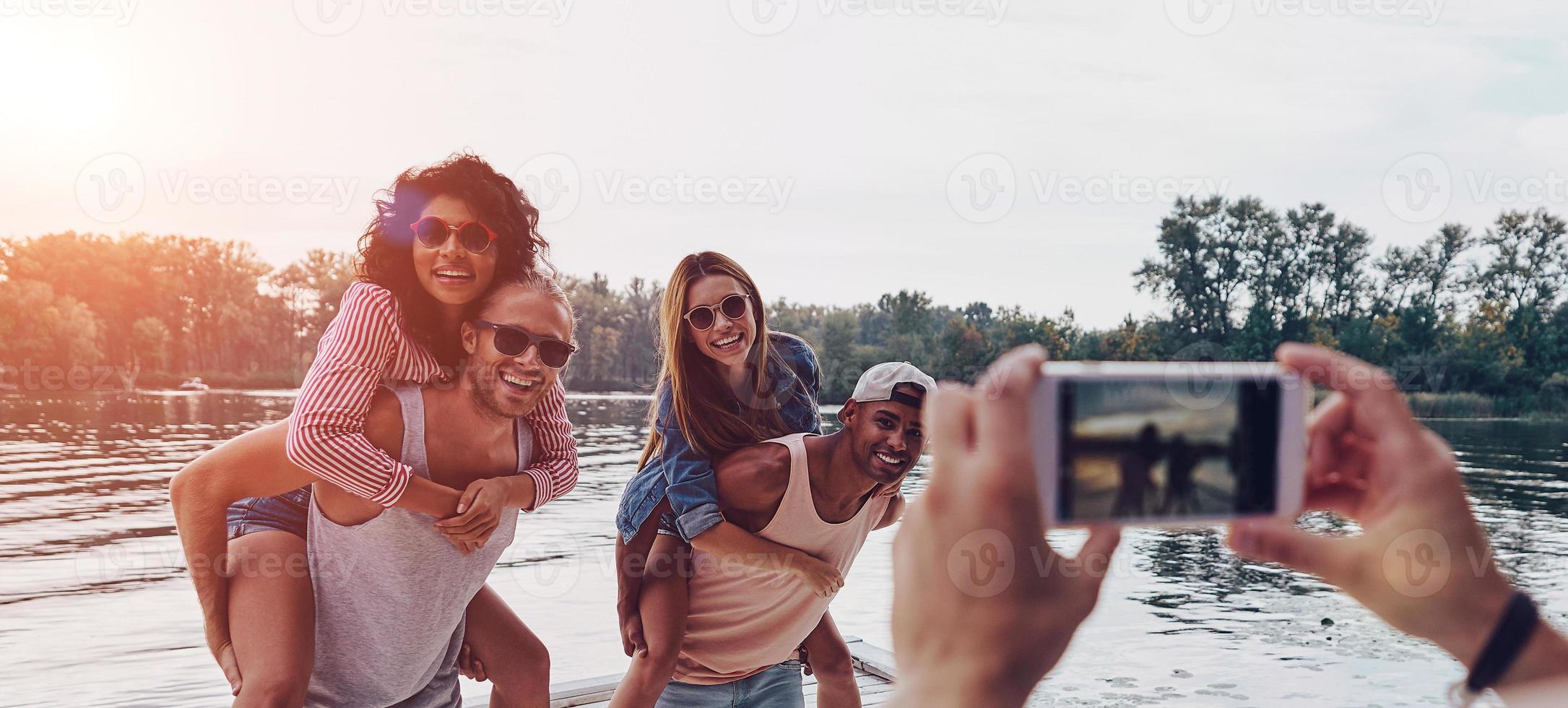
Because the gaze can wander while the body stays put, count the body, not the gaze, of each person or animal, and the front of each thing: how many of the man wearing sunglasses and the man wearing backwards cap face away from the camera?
0

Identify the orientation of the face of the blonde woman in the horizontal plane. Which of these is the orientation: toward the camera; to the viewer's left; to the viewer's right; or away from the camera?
toward the camera

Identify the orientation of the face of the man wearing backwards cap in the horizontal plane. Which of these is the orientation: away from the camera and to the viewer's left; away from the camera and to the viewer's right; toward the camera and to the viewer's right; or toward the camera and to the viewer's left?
toward the camera and to the viewer's right

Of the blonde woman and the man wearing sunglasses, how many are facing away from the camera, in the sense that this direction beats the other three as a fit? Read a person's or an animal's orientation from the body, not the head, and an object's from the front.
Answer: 0

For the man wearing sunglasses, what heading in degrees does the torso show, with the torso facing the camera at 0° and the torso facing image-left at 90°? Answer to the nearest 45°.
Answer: approximately 315°

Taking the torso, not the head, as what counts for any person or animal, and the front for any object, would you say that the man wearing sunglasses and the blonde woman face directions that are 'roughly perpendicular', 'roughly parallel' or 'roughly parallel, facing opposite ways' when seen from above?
roughly parallel

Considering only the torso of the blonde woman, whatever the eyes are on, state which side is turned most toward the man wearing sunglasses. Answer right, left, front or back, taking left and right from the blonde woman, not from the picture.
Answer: right

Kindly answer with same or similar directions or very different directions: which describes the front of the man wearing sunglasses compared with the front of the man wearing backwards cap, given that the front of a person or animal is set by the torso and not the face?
same or similar directions

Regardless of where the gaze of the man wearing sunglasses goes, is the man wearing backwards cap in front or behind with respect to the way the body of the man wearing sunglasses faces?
in front

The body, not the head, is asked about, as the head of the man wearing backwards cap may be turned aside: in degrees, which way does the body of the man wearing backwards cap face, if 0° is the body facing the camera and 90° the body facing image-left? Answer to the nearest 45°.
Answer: approximately 315°

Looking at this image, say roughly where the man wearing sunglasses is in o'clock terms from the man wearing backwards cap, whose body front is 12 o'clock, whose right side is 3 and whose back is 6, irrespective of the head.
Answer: The man wearing sunglasses is roughly at 4 o'clock from the man wearing backwards cap.

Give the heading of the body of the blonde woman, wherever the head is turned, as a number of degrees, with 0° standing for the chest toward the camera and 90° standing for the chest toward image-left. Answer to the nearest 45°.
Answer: approximately 315°
